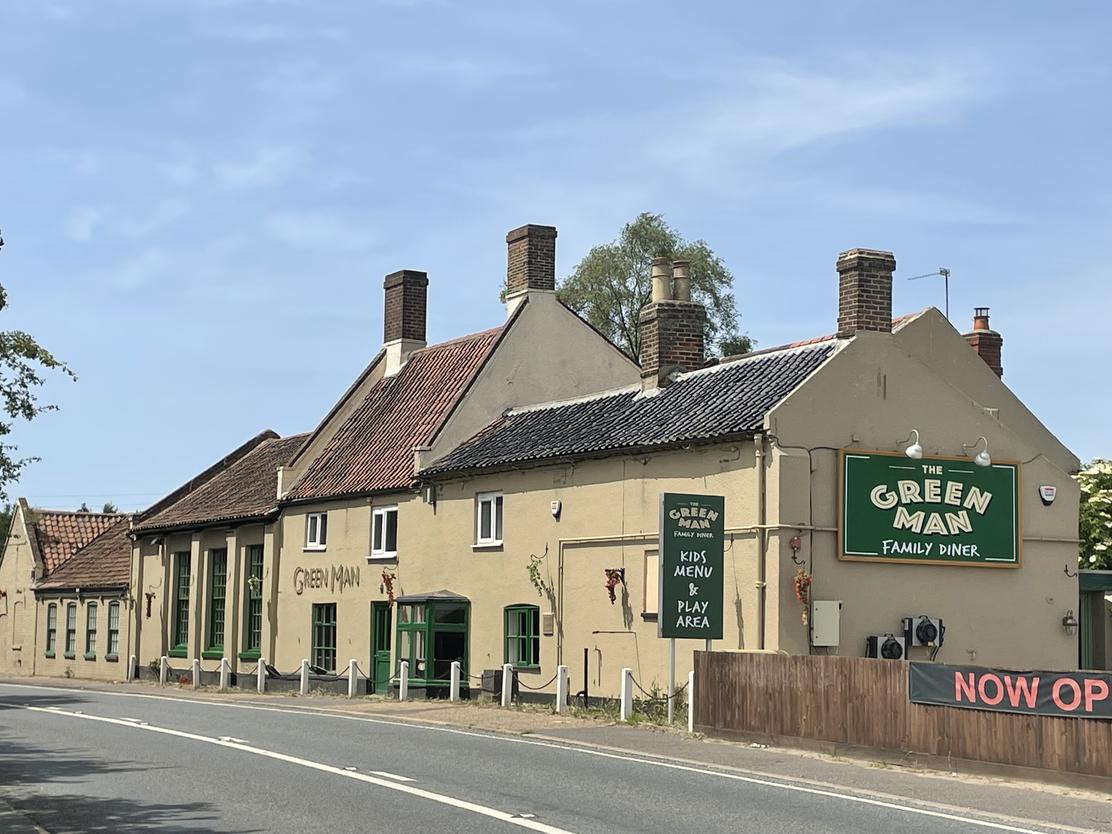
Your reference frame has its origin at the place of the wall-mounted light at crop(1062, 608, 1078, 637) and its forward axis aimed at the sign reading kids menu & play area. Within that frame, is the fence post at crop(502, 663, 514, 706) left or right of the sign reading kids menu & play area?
right

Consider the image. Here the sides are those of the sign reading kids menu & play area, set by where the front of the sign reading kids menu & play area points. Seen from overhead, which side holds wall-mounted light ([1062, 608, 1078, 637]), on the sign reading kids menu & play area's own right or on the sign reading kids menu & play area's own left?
on the sign reading kids menu & play area's own left

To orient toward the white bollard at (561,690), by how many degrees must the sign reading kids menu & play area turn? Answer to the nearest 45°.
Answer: approximately 135° to its right

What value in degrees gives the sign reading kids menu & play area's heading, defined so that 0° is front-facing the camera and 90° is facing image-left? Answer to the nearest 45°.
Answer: approximately 0°

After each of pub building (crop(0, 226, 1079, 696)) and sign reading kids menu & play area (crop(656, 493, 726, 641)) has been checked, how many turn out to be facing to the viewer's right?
0

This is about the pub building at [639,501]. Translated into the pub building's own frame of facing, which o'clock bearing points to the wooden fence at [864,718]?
The wooden fence is roughly at 10 o'clock from the pub building.
